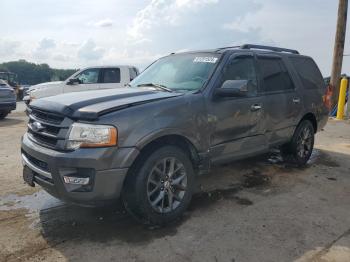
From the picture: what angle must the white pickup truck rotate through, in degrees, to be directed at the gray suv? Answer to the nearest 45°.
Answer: approximately 90° to its left

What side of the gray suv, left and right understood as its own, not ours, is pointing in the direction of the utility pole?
back

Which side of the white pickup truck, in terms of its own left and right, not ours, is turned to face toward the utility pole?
back

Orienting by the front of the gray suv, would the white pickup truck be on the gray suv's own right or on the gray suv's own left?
on the gray suv's own right

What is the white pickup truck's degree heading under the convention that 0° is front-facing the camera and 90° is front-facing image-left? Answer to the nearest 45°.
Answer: approximately 90°

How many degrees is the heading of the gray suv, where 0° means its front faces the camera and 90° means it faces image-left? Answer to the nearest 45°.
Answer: approximately 45°
